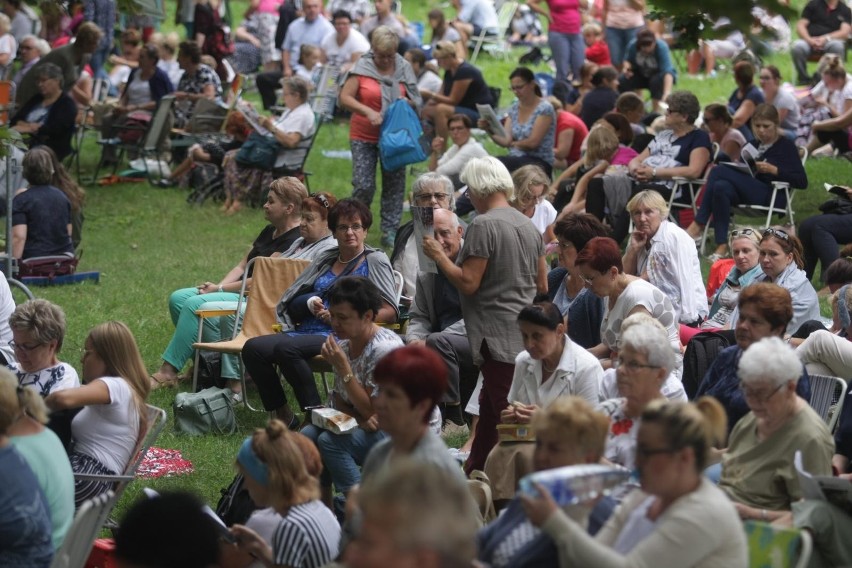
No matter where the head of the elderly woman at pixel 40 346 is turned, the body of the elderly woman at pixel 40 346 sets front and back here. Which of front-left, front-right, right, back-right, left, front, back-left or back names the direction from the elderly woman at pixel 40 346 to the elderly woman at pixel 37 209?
back-right

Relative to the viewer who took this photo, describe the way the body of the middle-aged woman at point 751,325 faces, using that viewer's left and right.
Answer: facing the viewer and to the left of the viewer

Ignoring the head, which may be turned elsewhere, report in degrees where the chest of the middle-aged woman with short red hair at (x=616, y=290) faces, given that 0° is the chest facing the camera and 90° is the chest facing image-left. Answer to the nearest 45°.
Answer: approximately 90°

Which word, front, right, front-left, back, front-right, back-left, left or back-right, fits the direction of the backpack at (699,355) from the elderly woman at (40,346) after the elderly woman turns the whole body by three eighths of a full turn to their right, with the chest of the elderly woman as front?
right

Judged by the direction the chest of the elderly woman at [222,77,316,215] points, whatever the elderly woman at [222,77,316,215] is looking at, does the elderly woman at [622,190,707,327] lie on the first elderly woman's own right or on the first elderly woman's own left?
on the first elderly woman's own left

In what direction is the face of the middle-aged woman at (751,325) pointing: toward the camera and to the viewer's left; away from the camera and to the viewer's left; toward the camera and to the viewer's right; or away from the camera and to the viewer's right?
toward the camera and to the viewer's left

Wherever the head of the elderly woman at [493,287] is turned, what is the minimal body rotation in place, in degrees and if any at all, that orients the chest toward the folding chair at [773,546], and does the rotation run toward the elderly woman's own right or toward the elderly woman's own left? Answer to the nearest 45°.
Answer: approximately 180°

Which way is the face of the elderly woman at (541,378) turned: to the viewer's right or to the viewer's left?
to the viewer's left

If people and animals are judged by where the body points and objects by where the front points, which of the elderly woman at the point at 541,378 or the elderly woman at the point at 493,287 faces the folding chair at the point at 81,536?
the elderly woman at the point at 541,378

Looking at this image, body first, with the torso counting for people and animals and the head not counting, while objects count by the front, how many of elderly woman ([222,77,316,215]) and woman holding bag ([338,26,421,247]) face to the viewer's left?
1

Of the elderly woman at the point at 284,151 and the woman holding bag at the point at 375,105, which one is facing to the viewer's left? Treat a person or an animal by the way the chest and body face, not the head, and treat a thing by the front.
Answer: the elderly woman

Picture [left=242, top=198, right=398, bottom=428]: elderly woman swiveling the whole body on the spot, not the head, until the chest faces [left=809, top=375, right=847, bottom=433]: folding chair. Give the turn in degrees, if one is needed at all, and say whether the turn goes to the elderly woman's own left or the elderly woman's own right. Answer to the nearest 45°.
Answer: approximately 90° to the elderly woman's own left
